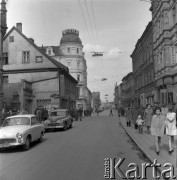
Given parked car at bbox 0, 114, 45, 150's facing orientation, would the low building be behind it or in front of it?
behind

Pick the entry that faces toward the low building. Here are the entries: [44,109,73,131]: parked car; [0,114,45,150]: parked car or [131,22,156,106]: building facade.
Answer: the building facade

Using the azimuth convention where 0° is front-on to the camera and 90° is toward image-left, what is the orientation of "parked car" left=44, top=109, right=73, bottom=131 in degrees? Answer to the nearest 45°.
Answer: approximately 45°

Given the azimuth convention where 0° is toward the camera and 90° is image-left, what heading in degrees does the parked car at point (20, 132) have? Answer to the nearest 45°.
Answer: approximately 45°

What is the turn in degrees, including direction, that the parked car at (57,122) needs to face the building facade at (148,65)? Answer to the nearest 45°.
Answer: approximately 180°

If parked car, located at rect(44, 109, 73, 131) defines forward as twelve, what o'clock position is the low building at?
The low building is roughly at 4 o'clock from the parked car.

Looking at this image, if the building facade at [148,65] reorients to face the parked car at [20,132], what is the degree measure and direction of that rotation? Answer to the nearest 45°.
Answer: approximately 90° to its left

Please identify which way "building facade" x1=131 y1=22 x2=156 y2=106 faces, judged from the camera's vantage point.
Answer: facing to the left of the viewer

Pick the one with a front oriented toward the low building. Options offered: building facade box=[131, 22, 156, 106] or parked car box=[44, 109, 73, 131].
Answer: the building facade

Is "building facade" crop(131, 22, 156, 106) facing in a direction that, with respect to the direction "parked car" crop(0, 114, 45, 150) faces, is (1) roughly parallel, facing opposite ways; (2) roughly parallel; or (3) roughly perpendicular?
roughly perpendicular

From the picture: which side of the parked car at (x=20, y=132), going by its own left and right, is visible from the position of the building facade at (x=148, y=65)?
back
